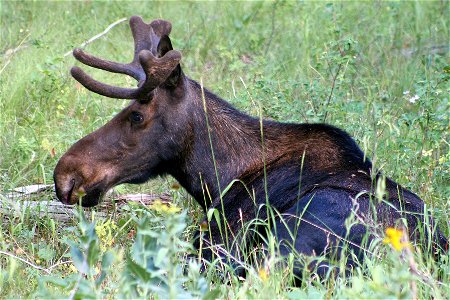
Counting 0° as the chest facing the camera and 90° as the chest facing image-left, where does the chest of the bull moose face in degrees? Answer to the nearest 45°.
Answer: approximately 90°
